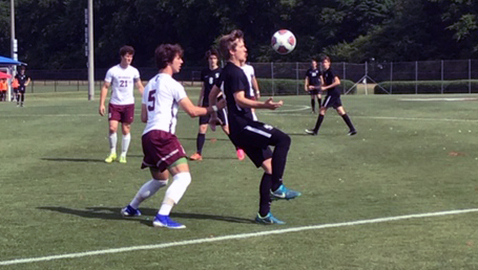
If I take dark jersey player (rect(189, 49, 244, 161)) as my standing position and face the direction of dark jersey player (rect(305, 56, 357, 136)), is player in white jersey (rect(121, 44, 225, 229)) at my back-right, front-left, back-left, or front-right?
back-right

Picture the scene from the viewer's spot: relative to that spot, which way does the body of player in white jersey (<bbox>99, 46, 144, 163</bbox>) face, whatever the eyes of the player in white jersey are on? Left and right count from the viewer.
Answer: facing the viewer

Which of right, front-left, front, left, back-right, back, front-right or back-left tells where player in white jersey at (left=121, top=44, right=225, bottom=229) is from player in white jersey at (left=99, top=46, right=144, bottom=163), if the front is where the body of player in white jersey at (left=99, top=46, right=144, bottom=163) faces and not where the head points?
front

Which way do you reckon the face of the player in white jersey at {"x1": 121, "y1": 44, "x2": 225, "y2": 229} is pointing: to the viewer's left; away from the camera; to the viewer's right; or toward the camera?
to the viewer's right

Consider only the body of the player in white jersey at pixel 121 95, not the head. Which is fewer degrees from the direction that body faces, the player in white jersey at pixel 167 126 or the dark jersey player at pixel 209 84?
the player in white jersey

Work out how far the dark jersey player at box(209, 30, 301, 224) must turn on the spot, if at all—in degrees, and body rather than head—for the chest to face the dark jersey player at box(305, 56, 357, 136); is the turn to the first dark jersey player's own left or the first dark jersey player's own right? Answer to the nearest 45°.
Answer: approximately 90° to the first dark jersey player's own left

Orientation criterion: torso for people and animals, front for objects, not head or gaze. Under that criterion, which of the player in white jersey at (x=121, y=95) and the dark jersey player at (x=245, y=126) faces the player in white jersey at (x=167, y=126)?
the player in white jersey at (x=121, y=95)
